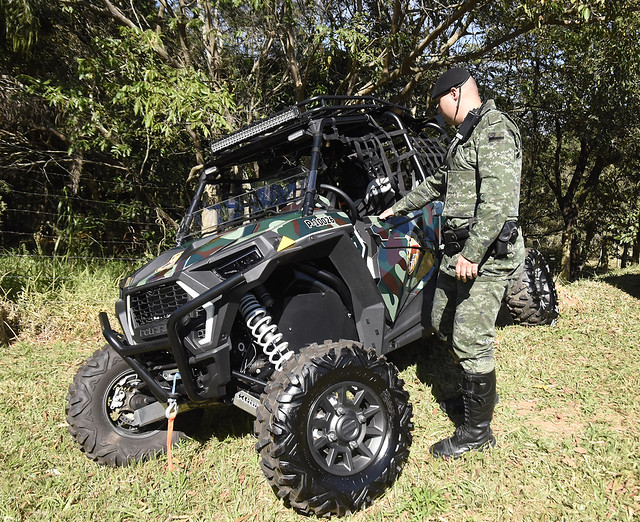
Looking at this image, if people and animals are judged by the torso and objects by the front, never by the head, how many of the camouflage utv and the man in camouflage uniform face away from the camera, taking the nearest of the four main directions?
0

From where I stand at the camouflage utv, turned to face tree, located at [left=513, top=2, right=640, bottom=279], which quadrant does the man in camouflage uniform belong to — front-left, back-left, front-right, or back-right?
front-right

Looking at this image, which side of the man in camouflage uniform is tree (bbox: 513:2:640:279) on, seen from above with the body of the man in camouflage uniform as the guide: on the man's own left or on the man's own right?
on the man's own right

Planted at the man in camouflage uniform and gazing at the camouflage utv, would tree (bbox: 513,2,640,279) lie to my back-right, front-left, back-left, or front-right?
back-right

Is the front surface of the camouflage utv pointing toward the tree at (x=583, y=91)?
no

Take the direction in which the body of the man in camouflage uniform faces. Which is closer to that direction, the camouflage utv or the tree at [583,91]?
the camouflage utv

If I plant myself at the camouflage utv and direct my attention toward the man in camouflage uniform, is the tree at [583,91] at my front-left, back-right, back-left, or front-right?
front-left

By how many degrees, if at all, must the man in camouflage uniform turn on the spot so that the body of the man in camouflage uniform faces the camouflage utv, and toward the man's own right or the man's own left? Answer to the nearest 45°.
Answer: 0° — they already face it

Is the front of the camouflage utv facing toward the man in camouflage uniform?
no

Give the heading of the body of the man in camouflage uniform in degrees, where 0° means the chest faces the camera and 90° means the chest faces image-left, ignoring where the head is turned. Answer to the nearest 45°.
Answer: approximately 90°
